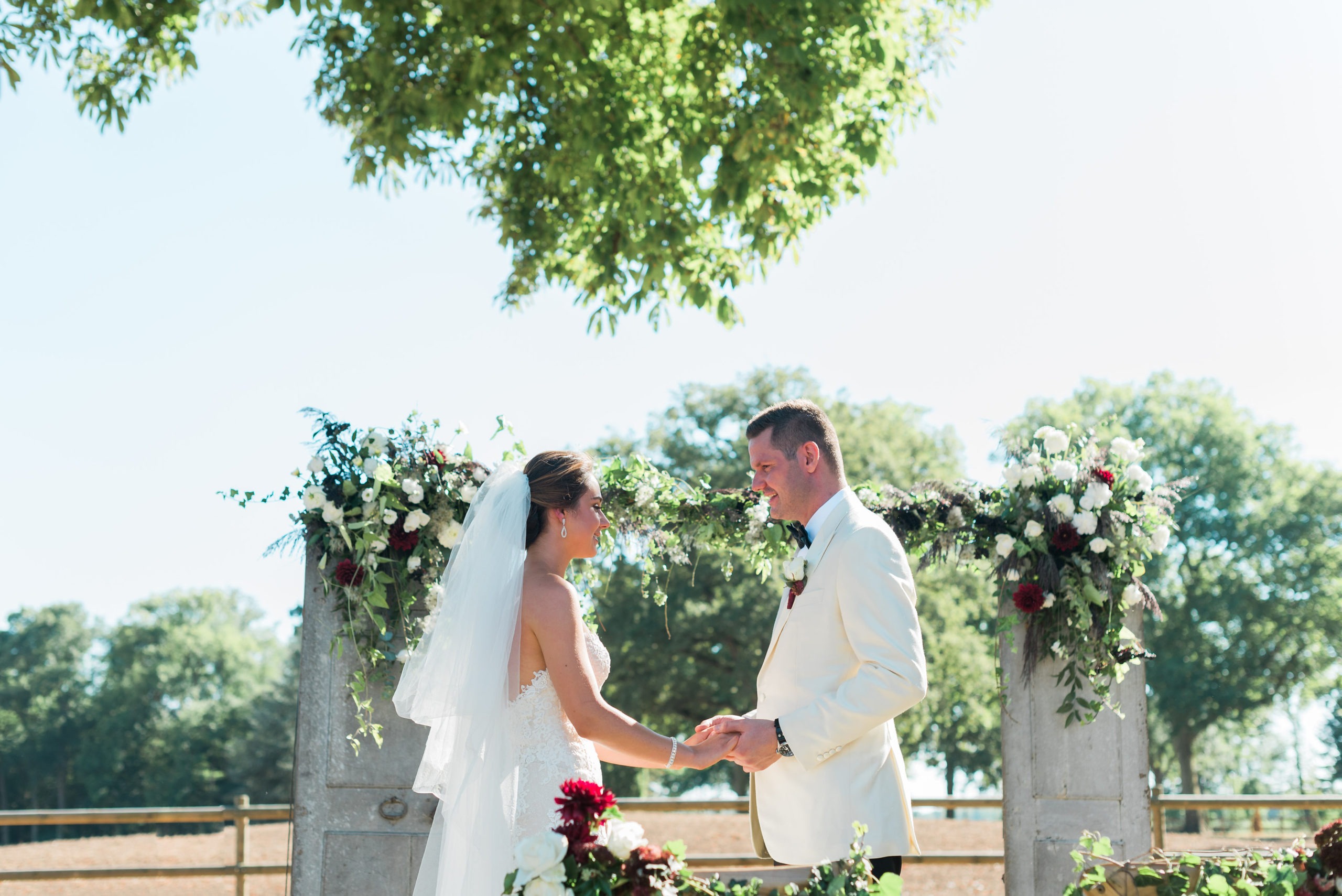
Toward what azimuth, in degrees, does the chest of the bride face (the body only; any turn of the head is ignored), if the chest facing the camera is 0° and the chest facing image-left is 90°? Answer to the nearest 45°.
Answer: approximately 270°

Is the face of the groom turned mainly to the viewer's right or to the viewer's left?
to the viewer's left

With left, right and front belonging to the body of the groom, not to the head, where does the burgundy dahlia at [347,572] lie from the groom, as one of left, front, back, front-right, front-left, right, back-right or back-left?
front-right

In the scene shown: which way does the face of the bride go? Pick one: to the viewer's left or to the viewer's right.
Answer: to the viewer's right

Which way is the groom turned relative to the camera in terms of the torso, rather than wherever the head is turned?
to the viewer's left

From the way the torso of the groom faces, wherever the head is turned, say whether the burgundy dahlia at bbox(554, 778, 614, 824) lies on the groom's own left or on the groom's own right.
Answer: on the groom's own left

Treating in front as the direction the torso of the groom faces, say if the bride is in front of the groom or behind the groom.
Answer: in front

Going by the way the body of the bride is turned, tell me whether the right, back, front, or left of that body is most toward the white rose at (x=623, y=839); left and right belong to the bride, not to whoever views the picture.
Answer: right

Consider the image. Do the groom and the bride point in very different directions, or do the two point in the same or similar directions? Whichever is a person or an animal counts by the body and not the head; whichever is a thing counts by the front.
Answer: very different directions

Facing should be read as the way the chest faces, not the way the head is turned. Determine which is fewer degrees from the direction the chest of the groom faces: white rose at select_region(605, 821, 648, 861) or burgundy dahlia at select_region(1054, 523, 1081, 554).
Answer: the white rose

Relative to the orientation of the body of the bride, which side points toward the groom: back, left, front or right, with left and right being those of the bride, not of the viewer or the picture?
front
